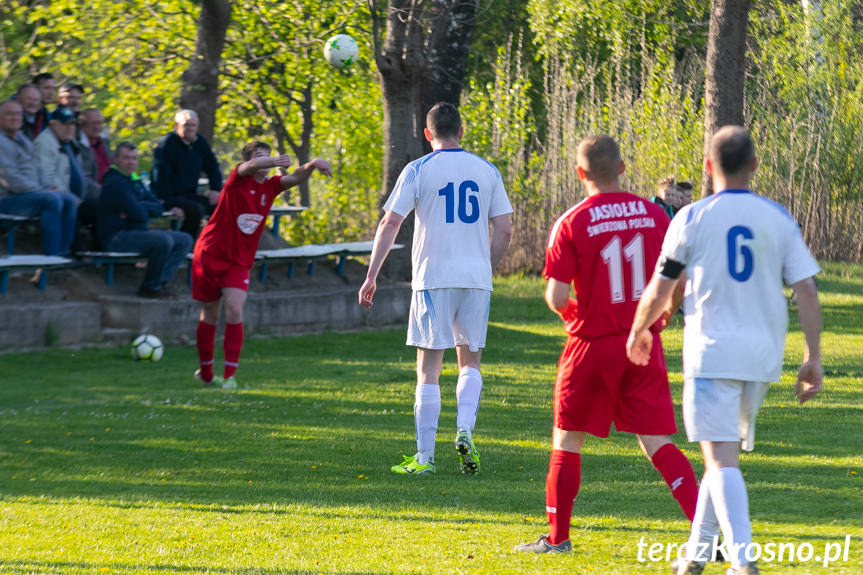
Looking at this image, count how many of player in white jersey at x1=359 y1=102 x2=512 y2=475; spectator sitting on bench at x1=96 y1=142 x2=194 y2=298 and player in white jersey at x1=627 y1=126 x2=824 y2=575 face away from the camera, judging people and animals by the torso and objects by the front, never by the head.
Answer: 2

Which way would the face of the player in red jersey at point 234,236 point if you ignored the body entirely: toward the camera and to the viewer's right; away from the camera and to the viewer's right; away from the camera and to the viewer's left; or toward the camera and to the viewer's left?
toward the camera and to the viewer's right

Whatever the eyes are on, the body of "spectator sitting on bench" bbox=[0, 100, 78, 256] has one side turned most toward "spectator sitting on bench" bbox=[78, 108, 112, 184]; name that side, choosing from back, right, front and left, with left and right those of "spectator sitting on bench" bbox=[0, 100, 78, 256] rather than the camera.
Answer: left

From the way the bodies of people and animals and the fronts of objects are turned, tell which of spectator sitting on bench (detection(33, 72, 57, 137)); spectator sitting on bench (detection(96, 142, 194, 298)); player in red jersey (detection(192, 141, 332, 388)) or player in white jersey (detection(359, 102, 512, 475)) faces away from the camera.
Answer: the player in white jersey

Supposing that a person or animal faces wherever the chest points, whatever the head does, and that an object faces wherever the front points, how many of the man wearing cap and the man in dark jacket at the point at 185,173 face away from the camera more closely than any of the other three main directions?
0

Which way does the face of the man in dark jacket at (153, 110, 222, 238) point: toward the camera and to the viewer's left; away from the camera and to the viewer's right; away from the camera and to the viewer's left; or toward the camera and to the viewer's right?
toward the camera and to the viewer's right

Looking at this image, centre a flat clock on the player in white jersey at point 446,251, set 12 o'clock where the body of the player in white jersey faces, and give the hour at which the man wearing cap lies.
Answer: The man wearing cap is roughly at 11 o'clock from the player in white jersey.

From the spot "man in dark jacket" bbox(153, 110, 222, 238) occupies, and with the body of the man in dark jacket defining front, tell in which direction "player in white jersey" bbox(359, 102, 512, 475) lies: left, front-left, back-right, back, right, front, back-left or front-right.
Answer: front-right

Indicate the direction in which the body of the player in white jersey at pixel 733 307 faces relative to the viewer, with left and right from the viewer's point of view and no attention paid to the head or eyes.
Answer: facing away from the viewer

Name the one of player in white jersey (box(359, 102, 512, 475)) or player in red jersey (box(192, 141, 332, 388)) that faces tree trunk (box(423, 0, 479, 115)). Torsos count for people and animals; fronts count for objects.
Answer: the player in white jersey

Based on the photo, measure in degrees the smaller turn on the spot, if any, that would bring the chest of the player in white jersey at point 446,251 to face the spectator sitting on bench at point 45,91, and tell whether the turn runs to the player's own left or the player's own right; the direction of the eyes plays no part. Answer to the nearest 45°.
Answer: approximately 45° to the player's own left
